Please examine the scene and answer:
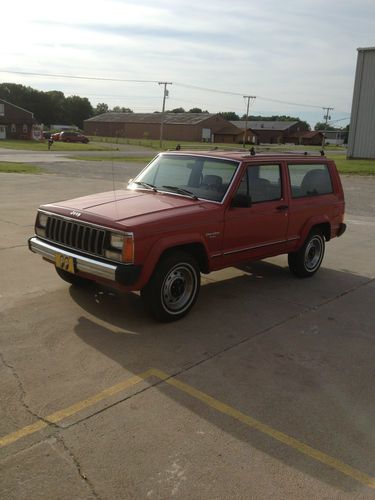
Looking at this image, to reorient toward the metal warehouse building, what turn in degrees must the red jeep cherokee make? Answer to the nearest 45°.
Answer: approximately 135° to its right

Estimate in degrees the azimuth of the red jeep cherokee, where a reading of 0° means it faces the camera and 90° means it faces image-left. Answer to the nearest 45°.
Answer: approximately 45°
